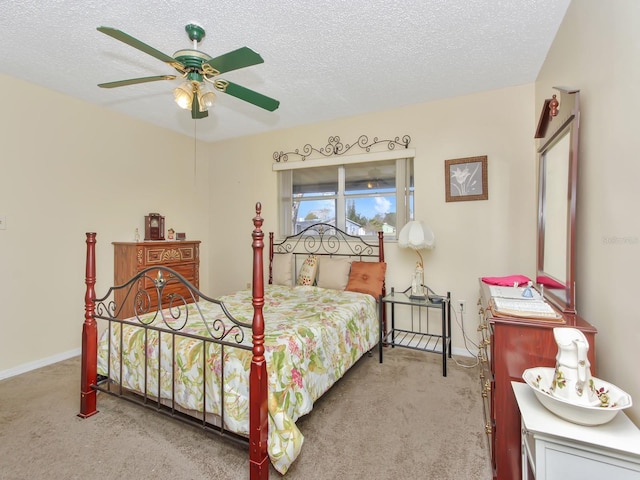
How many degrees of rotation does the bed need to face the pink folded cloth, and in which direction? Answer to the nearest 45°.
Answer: approximately 135° to its left

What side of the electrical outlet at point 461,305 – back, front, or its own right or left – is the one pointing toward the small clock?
right

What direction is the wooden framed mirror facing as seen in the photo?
to the viewer's left

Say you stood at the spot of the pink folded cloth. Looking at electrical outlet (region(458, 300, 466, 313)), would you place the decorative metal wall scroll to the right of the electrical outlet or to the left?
left

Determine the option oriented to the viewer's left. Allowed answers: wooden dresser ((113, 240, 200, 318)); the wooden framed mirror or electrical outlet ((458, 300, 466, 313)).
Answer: the wooden framed mirror

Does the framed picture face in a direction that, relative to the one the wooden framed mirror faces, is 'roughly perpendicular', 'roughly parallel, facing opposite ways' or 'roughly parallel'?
roughly perpendicular

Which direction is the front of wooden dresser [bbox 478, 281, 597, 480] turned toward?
to the viewer's left

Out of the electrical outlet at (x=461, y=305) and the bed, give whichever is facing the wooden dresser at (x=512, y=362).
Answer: the electrical outlet

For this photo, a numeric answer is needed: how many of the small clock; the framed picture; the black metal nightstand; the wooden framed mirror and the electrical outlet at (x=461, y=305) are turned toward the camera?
4

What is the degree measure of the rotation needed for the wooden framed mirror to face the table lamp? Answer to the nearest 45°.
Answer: approximately 45° to its right
